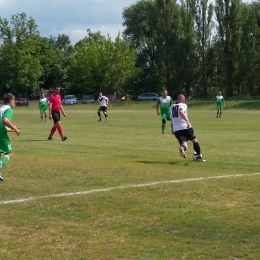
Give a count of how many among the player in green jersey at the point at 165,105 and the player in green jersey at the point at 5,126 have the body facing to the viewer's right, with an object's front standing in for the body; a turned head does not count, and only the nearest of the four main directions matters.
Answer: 1

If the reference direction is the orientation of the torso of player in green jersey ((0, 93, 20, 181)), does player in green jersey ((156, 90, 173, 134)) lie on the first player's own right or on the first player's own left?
on the first player's own left

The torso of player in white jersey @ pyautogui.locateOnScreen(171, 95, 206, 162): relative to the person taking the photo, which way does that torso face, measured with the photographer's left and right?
facing away from the viewer and to the right of the viewer

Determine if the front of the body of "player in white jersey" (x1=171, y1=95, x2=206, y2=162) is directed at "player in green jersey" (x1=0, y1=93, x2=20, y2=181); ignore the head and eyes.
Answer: no

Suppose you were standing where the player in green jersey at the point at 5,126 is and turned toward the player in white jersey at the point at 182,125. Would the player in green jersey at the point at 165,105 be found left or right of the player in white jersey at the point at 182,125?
left

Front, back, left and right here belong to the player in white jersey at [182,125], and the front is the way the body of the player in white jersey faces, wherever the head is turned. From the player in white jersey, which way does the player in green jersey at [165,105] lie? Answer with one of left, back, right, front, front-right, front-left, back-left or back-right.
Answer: front-left

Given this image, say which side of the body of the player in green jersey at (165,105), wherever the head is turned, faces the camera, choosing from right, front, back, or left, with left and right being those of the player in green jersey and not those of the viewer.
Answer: front

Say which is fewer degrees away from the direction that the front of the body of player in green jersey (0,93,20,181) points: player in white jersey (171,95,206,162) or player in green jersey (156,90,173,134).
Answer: the player in white jersey

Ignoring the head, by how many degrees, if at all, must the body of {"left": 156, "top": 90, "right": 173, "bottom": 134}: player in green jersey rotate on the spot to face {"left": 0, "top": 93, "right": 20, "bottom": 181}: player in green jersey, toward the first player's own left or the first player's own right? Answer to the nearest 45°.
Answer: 0° — they already face them

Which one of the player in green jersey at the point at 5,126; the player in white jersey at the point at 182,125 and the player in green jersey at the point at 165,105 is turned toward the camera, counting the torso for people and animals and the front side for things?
the player in green jersey at the point at 165,105

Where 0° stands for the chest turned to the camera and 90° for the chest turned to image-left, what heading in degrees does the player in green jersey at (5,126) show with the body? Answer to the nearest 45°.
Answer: approximately 270°
